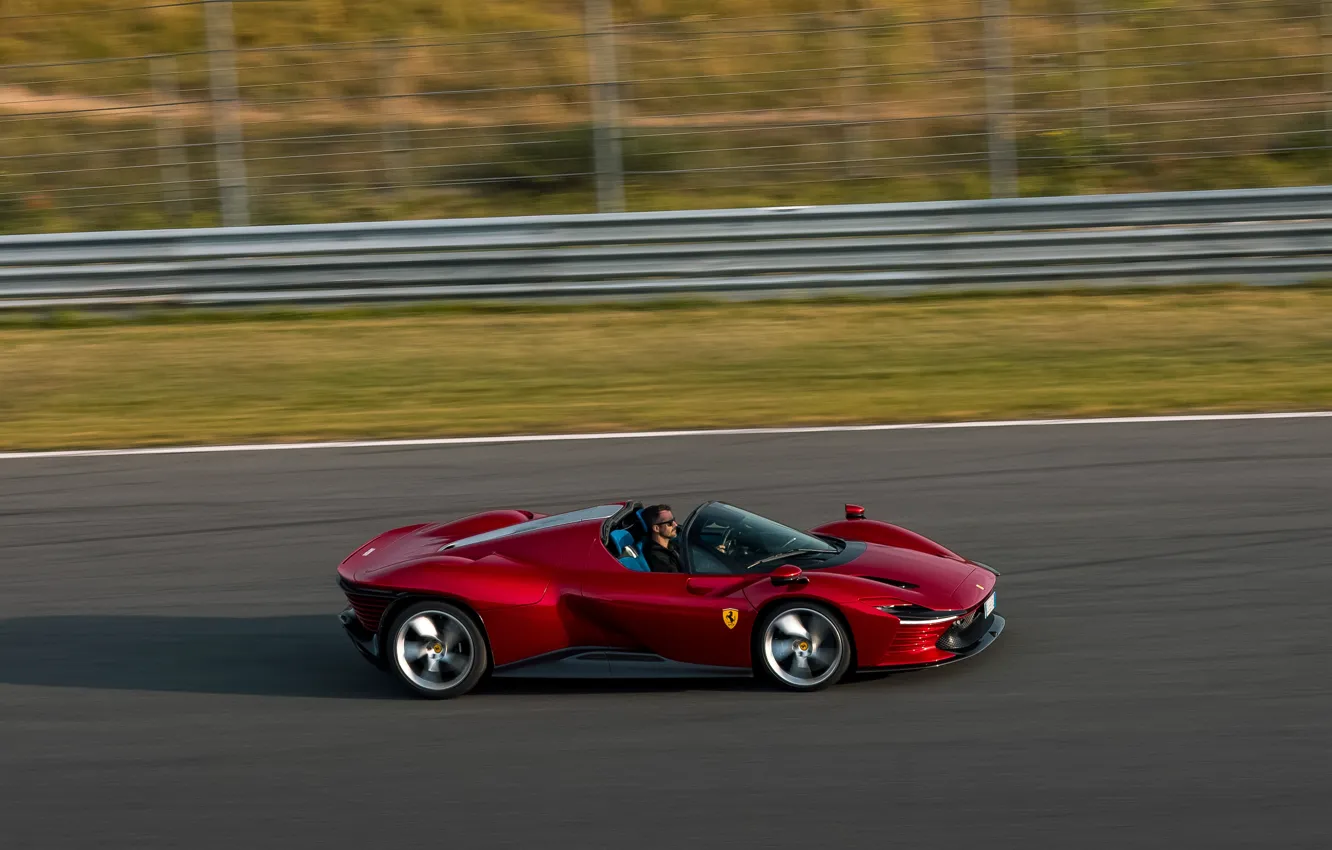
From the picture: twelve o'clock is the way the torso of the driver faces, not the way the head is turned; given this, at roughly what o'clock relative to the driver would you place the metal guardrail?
The metal guardrail is roughly at 9 o'clock from the driver.

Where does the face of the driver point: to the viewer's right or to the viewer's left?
to the viewer's right

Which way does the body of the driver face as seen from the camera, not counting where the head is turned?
to the viewer's right

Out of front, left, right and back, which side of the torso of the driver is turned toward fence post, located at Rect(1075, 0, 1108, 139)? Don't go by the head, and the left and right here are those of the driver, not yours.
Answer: left

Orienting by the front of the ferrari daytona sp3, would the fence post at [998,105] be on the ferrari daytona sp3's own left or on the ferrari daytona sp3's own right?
on the ferrari daytona sp3's own left

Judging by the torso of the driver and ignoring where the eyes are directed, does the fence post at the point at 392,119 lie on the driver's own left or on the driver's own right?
on the driver's own left

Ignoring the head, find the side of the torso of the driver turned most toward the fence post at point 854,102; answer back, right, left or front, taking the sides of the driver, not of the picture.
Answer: left

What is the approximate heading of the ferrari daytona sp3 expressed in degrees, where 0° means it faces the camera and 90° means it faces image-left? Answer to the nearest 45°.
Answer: approximately 270°

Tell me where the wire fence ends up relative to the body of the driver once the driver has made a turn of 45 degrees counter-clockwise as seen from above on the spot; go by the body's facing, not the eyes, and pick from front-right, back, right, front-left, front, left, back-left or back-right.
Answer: front-left
